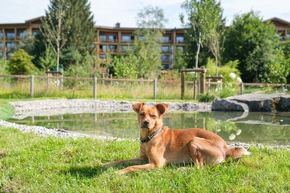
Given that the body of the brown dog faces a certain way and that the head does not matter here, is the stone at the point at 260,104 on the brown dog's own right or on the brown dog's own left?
on the brown dog's own right

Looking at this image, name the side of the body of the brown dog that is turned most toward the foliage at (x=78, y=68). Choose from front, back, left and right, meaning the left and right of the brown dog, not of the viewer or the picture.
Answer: right

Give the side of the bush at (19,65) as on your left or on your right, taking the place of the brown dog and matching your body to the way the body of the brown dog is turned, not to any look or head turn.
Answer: on your right

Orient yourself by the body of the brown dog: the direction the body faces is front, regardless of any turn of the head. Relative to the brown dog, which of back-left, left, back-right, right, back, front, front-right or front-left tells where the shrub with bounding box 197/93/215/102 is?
right

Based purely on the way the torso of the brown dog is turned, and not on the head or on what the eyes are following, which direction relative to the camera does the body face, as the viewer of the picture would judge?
to the viewer's left

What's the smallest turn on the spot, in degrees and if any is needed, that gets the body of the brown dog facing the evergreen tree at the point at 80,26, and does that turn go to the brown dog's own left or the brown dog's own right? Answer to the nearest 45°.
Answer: approximately 90° to the brown dog's own right

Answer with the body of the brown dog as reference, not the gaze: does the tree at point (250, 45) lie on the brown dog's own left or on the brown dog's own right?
on the brown dog's own right

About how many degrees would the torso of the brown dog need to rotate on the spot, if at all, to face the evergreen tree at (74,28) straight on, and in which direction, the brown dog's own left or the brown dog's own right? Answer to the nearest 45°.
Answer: approximately 90° to the brown dog's own right

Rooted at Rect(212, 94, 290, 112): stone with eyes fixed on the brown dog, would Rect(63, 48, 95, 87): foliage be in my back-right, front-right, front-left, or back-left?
back-right
